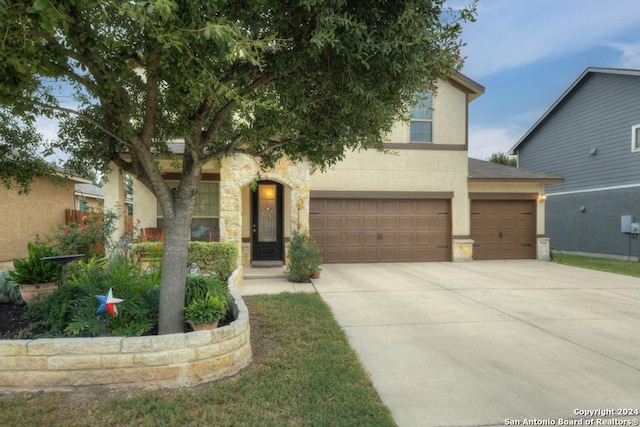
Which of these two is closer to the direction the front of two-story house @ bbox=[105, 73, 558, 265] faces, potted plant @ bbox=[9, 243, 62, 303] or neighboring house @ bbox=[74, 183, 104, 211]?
the potted plant

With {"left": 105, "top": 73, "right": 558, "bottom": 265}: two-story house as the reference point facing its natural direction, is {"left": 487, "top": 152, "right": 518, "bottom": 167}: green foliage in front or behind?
behind

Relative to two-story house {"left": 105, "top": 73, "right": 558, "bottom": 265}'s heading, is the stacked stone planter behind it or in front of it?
in front

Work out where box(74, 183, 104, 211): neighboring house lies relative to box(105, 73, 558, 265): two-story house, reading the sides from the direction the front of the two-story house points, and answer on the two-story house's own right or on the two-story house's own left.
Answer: on the two-story house's own right

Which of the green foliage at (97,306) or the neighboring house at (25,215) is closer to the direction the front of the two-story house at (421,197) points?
the green foliage

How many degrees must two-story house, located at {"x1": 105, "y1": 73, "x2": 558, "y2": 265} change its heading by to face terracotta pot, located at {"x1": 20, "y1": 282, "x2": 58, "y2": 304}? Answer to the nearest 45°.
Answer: approximately 45° to its right

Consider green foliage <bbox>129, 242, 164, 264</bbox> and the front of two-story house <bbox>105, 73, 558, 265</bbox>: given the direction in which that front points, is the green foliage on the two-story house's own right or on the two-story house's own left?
on the two-story house's own right

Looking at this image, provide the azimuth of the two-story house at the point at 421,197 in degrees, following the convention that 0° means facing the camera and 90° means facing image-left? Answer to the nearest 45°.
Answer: approximately 0°

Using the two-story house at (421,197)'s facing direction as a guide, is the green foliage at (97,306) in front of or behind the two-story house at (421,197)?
in front

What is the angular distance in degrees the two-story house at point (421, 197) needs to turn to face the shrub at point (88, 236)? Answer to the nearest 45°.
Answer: approximately 45° to its right

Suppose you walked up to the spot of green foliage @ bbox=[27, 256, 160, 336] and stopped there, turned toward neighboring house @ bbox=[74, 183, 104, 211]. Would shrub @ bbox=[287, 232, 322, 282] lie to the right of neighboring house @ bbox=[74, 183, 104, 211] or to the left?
right

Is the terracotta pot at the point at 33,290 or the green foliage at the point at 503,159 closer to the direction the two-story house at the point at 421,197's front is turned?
the terracotta pot
